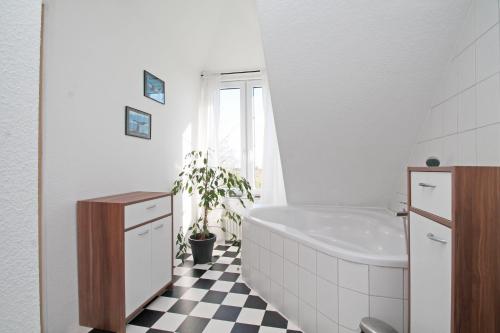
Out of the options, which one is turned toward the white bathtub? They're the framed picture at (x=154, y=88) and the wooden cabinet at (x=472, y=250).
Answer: the framed picture

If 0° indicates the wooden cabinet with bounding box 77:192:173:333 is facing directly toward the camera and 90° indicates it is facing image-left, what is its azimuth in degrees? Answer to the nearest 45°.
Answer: approximately 315°

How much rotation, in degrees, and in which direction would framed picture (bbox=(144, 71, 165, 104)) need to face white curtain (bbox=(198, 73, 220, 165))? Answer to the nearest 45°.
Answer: approximately 90° to its left

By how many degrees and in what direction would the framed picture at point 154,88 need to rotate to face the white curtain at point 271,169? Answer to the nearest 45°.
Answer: approximately 45° to its left

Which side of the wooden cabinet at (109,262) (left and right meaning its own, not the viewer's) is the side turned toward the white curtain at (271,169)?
left

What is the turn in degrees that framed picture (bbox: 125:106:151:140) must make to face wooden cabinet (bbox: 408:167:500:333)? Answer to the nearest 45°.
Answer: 0° — it already faces it

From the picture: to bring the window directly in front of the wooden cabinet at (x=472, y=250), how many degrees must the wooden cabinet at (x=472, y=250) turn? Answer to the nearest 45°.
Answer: approximately 90° to its right
